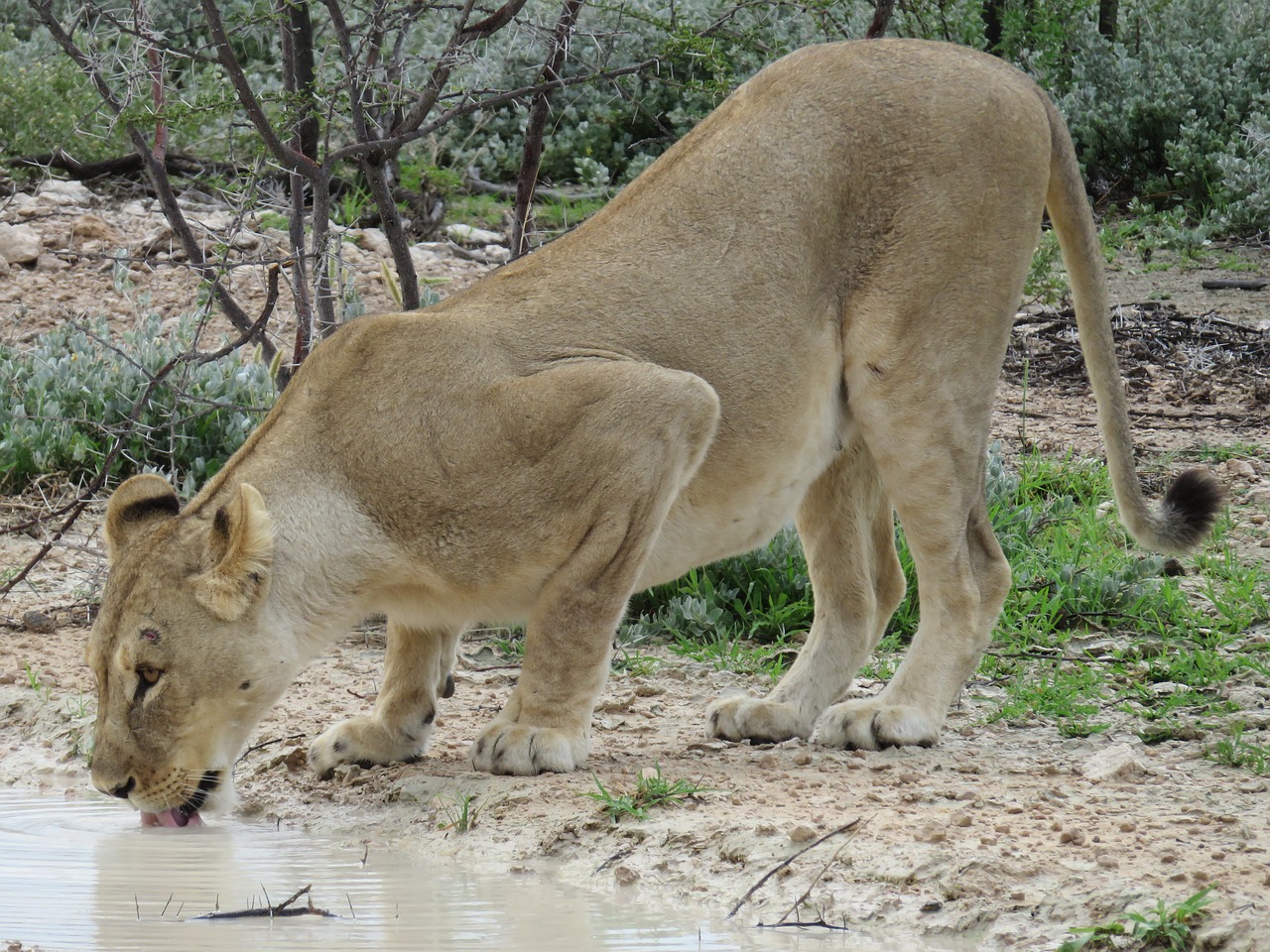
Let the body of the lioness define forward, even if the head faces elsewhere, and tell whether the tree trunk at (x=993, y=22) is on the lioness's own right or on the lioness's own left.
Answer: on the lioness's own right

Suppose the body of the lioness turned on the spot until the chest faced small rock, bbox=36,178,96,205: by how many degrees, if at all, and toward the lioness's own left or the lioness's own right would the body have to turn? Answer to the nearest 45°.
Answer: approximately 45° to the lioness's own right

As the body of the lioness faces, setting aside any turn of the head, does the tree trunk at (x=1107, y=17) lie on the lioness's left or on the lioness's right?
on the lioness's right

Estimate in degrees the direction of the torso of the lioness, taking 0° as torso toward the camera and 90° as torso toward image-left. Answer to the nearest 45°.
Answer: approximately 90°

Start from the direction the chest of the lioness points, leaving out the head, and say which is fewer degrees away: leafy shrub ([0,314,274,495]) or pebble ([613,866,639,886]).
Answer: the leafy shrub

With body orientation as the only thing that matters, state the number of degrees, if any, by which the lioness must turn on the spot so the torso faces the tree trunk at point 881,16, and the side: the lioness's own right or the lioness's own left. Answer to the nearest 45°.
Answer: approximately 90° to the lioness's own right

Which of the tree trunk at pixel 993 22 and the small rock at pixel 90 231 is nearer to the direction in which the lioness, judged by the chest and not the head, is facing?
the small rock

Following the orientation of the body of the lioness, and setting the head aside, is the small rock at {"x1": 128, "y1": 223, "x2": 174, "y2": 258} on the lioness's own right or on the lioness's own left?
on the lioness's own right

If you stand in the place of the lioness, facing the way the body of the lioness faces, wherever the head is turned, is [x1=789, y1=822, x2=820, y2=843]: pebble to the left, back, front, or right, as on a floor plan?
left

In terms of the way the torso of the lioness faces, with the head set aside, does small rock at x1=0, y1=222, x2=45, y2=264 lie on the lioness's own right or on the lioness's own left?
on the lioness's own right

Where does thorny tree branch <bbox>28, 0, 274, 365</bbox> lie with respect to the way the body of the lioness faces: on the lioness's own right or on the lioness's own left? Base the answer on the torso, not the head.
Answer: on the lioness's own right

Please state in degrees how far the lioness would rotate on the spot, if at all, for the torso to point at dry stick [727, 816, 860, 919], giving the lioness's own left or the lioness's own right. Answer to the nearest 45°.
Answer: approximately 90° to the lioness's own left

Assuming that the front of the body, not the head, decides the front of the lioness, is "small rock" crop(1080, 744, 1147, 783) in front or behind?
behind
